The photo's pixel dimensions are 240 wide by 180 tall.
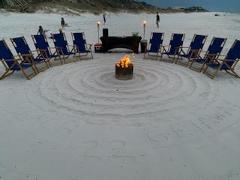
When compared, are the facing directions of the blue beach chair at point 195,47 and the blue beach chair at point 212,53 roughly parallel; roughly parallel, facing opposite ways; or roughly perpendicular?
roughly parallel

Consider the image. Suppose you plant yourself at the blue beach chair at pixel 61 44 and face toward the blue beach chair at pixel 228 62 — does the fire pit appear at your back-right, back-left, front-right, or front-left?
front-right

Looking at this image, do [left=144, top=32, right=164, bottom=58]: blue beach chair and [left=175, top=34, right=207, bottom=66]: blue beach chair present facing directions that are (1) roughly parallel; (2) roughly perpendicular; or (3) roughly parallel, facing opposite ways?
roughly parallel

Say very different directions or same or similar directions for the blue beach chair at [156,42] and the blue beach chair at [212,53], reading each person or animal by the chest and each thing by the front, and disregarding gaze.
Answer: same or similar directions

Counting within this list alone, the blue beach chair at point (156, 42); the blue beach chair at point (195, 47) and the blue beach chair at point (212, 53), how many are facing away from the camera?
0

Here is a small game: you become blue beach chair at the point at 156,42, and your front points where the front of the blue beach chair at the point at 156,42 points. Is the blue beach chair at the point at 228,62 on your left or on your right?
on your left

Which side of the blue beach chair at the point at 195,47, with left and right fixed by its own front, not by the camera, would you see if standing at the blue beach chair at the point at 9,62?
front

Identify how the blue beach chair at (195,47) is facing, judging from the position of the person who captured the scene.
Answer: facing the viewer and to the left of the viewer

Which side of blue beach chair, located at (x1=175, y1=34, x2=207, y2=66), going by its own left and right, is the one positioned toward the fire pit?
front
